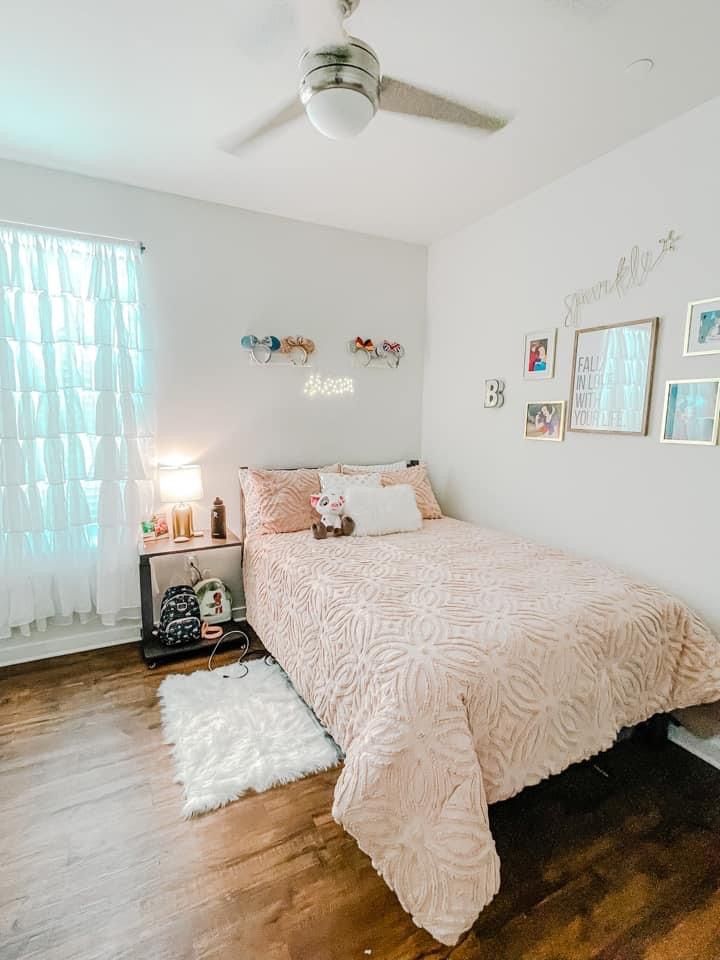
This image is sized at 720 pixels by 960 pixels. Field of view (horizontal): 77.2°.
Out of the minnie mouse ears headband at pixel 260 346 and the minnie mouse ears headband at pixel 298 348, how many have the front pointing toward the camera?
2

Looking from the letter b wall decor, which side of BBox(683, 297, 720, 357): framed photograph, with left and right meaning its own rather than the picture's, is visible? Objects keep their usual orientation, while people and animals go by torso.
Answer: right

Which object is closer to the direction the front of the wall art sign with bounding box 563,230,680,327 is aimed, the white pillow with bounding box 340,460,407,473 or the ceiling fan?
the ceiling fan

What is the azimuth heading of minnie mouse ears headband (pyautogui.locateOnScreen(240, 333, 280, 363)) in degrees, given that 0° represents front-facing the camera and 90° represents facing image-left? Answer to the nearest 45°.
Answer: approximately 0°

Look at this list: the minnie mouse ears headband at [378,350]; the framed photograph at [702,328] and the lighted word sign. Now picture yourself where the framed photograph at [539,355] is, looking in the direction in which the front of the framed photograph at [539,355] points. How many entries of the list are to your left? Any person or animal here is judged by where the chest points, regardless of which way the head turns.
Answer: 1

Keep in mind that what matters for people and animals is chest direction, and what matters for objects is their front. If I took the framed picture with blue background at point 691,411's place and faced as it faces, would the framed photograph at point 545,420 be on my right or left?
on my right

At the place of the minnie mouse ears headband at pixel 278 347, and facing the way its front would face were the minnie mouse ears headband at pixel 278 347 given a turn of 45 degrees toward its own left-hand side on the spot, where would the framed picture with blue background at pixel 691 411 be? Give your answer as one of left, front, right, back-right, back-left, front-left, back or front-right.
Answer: front

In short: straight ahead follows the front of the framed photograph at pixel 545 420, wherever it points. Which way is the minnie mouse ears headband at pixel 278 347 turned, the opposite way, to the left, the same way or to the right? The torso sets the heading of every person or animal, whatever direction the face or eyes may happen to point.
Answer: to the left

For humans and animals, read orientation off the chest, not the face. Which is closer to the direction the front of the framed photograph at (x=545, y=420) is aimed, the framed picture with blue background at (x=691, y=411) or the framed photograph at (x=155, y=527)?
the framed photograph

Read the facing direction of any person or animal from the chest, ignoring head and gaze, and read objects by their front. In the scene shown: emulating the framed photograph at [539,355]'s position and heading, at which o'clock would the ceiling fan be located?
The ceiling fan is roughly at 11 o'clock from the framed photograph.

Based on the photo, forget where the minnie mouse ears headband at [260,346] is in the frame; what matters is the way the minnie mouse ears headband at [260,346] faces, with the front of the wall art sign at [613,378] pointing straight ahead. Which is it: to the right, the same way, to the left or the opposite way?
to the left
